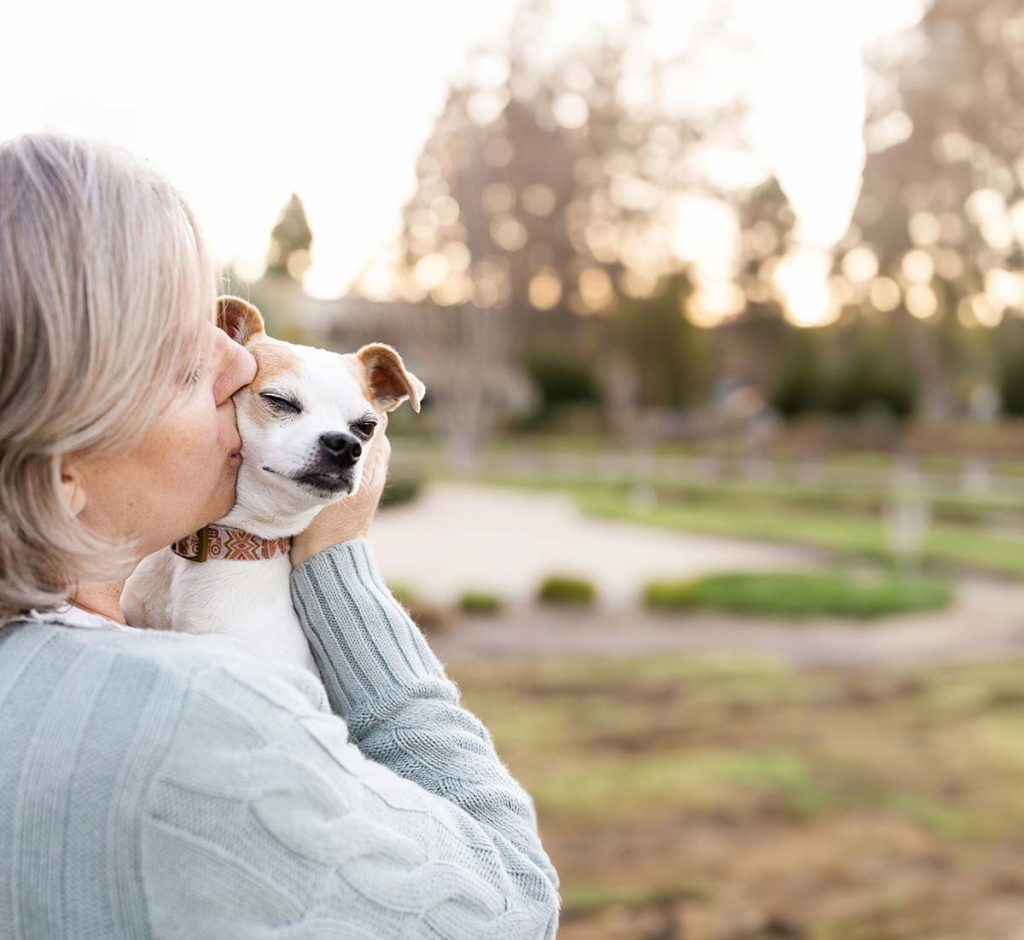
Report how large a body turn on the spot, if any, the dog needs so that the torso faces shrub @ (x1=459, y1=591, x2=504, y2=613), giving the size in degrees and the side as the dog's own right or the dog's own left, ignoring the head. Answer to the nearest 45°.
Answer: approximately 135° to the dog's own left

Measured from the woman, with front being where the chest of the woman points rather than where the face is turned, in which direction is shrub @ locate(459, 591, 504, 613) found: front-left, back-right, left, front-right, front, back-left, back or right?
front-left

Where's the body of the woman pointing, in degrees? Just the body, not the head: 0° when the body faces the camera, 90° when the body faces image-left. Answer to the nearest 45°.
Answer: approximately 225°
